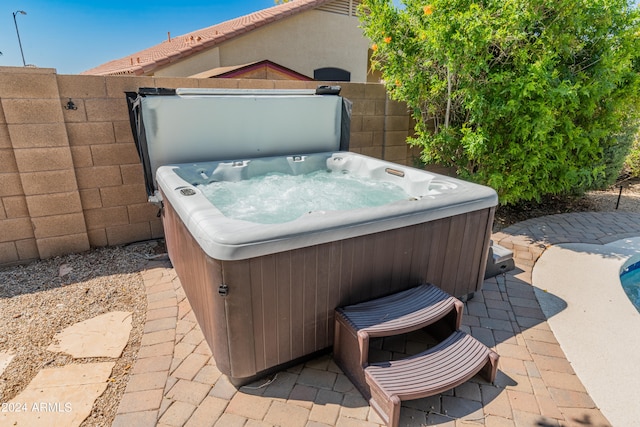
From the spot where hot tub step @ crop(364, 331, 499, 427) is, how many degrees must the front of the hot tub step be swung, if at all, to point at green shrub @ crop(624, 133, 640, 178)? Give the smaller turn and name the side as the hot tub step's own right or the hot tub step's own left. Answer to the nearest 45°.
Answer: approximately 90° to the hot tub step's own left

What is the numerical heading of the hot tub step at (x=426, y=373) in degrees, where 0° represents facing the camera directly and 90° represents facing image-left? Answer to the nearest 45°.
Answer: approximately 315°

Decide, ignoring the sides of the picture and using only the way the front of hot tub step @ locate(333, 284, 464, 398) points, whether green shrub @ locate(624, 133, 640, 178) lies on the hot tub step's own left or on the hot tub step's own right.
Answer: on the hot tub step's own left

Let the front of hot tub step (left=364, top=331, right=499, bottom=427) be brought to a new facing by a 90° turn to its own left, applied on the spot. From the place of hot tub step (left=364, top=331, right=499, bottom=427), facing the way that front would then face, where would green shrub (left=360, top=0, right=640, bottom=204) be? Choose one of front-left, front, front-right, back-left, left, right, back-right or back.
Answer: front-left

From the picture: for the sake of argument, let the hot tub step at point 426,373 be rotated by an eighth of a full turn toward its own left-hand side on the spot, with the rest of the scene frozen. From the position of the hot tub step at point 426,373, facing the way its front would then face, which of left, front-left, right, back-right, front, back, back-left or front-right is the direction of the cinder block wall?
back

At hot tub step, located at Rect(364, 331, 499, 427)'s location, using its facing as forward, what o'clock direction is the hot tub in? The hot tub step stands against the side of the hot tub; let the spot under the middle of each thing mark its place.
The hot tub is roughly at 5 o'clock from the hot tub step.
